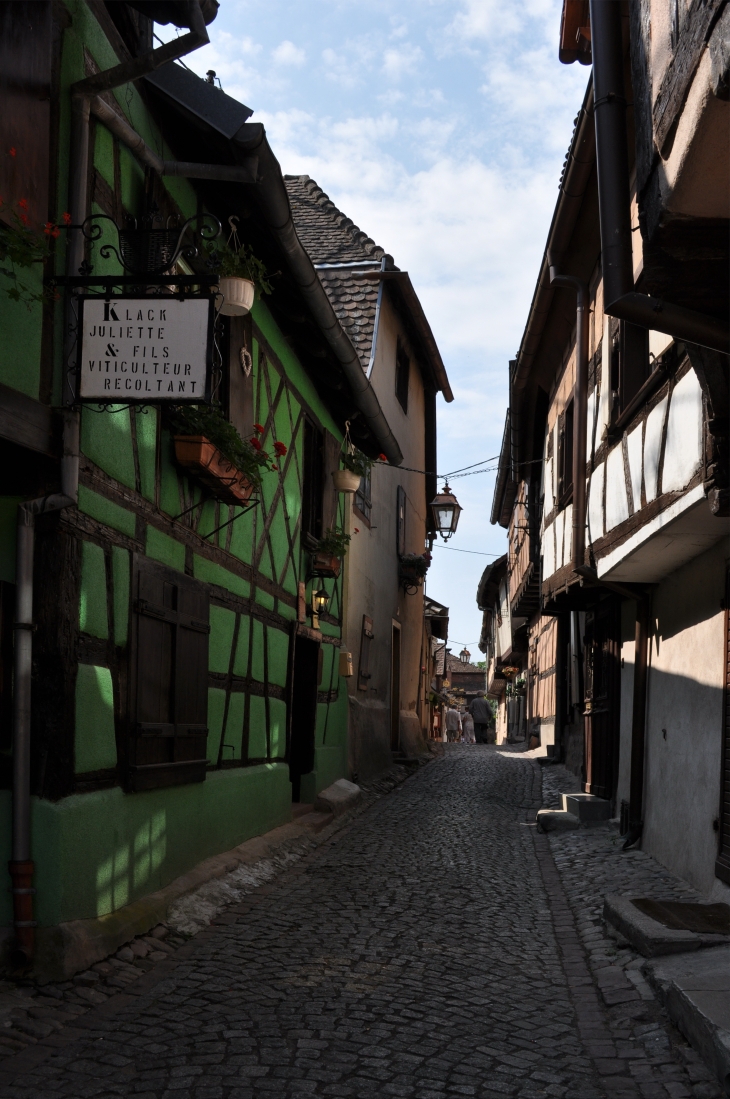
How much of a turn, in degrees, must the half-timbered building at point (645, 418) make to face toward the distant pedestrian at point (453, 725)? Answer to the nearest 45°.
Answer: approximately 90° to its right

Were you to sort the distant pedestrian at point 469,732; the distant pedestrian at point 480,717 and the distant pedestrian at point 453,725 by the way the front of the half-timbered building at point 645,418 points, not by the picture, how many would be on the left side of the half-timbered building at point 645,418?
0

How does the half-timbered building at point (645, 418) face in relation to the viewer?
to the viewer's left

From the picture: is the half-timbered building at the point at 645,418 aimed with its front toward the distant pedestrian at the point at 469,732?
no

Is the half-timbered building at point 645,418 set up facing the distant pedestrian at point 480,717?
no

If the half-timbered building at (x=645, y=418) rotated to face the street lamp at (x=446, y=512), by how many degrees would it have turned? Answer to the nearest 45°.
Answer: approximately 90° to its right
